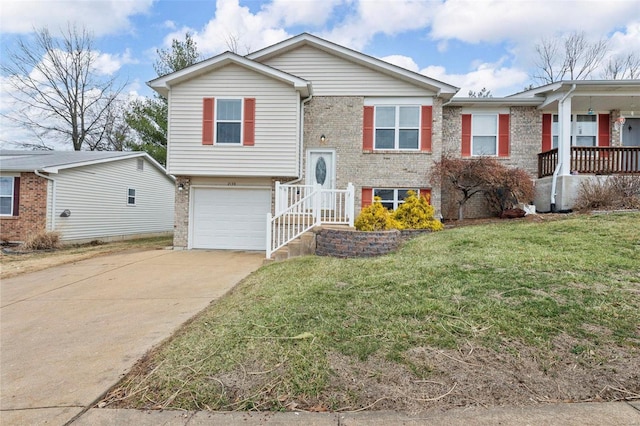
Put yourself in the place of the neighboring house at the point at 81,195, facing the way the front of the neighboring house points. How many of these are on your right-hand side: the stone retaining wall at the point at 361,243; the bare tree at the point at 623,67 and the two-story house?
0

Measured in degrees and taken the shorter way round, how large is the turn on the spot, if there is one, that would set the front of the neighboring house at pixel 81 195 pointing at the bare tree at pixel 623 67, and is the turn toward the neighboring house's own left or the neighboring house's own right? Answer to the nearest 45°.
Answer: approximately 135° to the neighboring house's own left

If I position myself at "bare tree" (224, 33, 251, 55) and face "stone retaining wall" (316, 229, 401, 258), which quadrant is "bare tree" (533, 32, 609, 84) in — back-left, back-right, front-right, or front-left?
front-left

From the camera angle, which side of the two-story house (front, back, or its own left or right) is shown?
front

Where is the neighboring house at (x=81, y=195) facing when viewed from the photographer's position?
facing the viewer and to the left of the viewer

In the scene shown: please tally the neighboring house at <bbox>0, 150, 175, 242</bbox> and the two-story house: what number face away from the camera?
0

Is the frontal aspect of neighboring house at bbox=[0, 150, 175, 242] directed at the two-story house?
no

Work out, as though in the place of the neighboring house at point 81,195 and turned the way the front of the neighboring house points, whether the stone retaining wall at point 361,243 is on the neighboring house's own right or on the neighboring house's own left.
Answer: on the neighboring house's own left

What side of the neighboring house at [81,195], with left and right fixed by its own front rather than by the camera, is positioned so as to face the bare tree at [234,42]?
back

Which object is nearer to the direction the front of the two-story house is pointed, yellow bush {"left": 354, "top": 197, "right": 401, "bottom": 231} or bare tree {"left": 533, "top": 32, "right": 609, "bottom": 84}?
the yellow bush

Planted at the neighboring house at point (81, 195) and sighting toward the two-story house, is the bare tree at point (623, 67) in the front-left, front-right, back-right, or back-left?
front-left

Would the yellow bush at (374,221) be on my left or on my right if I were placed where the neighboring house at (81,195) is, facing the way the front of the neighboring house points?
on my left

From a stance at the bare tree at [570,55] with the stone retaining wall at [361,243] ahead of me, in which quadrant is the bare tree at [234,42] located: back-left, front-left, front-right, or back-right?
front-right

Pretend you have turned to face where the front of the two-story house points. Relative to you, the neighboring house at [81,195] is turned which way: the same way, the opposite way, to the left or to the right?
the same way

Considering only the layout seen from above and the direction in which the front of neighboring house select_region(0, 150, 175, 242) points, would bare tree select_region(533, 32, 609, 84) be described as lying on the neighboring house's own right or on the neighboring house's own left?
on the neighboring house's own left

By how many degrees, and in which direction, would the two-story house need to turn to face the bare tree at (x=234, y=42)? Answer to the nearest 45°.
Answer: approximately 135° to its right

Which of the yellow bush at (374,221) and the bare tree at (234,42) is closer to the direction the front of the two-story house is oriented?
the yellow bush
